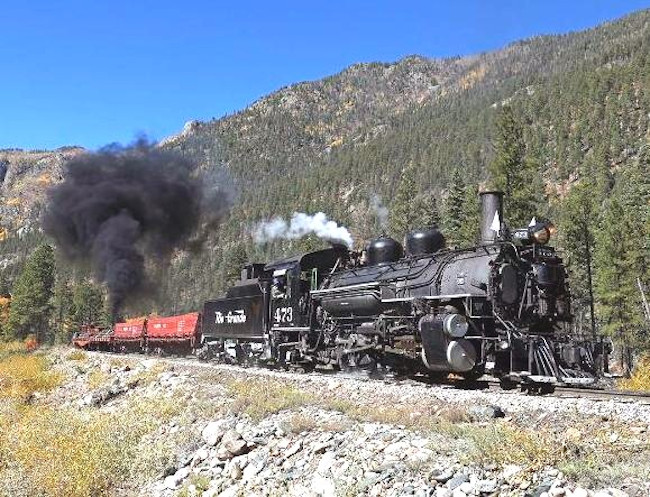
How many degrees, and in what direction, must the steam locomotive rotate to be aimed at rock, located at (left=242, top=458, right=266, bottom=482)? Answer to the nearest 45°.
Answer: approximately 90° to its right

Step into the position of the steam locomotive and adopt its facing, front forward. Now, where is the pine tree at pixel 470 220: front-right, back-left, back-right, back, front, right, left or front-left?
back-left

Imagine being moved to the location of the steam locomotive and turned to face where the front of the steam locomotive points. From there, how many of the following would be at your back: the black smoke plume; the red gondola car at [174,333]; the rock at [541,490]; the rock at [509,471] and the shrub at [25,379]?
3

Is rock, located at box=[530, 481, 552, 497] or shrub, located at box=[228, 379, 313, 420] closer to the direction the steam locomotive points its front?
the rock

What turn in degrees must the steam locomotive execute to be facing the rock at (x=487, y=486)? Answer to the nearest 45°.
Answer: approximately 45° to its right

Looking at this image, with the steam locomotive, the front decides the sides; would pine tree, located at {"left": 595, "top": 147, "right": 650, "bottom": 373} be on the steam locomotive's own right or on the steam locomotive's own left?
on the steam locomotive's own left

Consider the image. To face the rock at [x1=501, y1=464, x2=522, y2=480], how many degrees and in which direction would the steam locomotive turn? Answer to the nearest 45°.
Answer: approximately 45° to its right

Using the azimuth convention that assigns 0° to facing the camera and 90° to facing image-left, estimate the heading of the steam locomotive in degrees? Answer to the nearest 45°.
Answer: approximately 315°

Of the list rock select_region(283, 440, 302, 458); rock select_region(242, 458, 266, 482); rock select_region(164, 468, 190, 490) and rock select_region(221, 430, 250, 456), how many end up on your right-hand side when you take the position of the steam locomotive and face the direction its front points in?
4

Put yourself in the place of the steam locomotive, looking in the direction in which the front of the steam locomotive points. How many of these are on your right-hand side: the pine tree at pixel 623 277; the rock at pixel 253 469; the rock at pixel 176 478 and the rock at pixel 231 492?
3

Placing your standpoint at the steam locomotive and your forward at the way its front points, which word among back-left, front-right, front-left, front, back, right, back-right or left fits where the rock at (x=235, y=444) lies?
right

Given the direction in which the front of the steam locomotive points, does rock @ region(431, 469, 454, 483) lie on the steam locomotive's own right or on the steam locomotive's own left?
on the steam locomotive's own right

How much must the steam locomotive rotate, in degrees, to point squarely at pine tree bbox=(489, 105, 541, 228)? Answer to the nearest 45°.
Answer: approximately 135° to its left

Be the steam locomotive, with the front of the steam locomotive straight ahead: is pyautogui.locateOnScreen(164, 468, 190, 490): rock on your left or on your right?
on your right

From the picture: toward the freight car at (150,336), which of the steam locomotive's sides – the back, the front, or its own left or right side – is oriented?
back

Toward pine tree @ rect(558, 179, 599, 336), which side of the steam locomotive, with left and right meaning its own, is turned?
left

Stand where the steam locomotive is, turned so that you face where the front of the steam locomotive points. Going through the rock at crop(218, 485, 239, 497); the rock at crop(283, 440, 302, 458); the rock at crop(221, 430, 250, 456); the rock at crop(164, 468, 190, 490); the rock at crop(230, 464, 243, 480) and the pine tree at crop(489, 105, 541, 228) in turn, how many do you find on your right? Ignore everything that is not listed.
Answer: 5

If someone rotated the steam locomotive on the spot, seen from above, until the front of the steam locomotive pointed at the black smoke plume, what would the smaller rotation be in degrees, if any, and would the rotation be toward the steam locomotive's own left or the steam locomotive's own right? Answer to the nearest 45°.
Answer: approximately 180°
